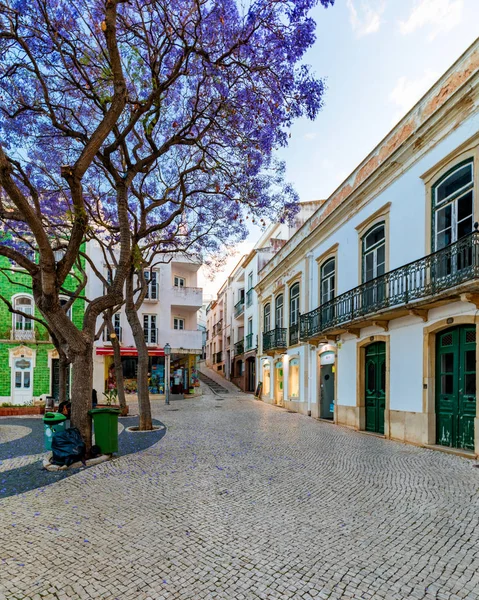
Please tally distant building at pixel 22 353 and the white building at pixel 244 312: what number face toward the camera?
1

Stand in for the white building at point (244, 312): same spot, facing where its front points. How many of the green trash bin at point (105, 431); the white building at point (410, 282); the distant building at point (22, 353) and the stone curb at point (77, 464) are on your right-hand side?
0

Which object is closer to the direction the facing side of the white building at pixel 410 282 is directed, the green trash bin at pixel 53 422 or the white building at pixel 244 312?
the green trash bin

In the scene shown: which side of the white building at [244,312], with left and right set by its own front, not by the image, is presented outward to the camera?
left

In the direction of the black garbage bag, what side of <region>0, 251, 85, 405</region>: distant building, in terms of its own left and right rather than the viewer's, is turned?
front

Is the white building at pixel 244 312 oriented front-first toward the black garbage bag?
no

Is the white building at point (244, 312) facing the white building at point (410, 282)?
no

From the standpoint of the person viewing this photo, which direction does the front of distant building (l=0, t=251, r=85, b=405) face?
facing the viewer

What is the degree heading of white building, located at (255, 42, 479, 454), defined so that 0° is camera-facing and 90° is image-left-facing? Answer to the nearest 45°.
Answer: approximately 45°

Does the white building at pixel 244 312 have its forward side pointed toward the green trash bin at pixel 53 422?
no

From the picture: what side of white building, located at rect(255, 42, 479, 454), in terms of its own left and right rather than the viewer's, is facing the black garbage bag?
front

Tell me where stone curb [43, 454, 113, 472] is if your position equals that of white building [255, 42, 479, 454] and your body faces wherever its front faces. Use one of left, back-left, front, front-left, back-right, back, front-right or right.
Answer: front
